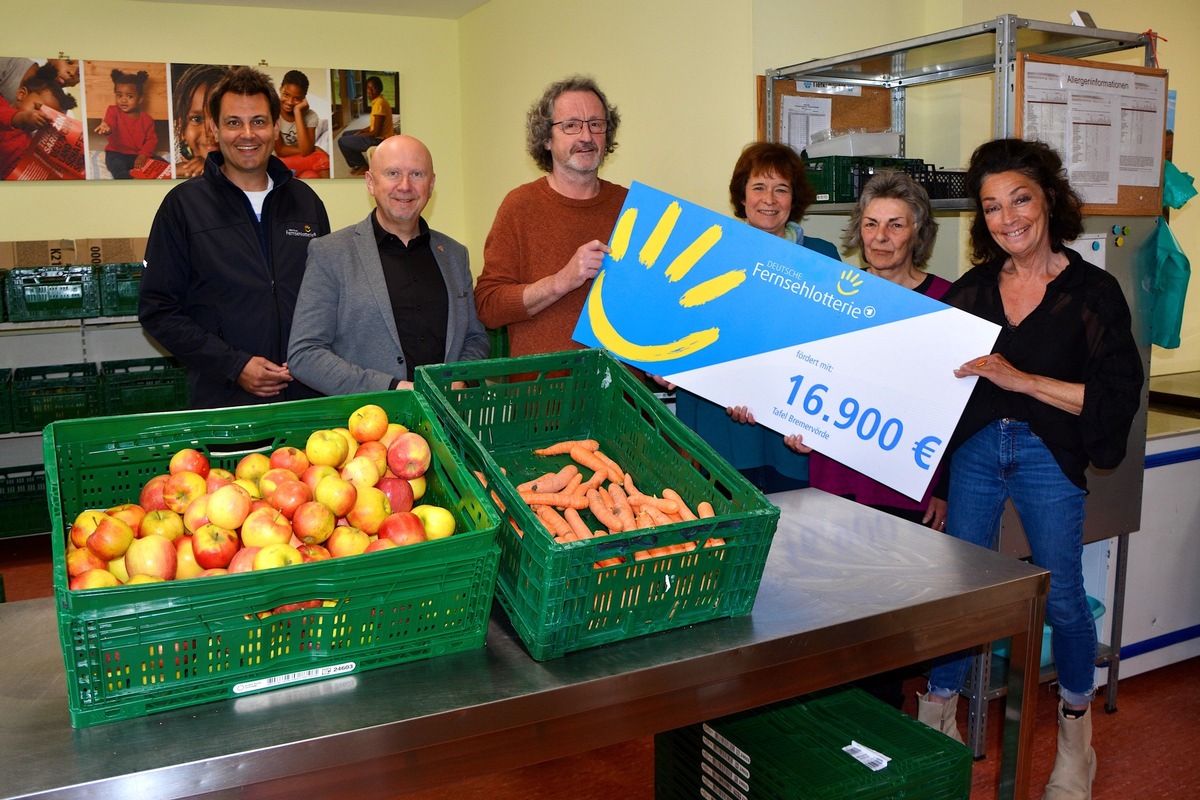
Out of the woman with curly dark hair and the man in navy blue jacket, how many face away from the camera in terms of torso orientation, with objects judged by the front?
0

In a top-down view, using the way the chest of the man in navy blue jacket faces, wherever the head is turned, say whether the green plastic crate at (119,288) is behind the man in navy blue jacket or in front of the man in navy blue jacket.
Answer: behind

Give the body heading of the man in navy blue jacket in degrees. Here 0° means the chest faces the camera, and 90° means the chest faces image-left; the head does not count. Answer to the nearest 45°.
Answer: approximately 315°

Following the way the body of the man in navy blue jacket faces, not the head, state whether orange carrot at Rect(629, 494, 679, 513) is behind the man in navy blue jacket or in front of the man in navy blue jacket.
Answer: in front

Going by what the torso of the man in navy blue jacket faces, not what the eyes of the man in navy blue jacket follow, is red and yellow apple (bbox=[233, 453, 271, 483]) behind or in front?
in front

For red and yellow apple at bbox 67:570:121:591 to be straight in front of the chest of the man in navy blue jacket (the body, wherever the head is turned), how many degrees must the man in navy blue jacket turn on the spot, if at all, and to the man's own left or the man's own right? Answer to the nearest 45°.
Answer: approximately 45° to the man's own right

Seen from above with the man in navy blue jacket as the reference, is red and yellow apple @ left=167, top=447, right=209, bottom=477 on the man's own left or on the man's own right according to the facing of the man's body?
on the man's own right

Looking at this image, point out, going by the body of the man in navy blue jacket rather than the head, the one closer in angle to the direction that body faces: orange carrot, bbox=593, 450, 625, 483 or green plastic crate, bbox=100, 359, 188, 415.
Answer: the orange carrot

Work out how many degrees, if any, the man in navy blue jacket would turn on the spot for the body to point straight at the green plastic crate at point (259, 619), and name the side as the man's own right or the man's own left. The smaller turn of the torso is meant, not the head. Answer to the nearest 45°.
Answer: approximately 45° to the man's own right

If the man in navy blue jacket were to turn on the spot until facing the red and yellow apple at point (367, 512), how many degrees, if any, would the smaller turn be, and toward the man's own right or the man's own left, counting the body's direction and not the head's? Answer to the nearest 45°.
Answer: approximately 45° to the man's own right
